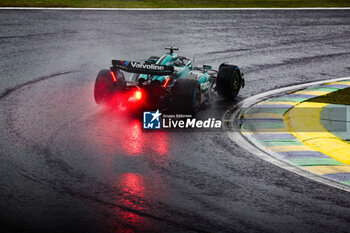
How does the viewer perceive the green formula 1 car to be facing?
facing away from the viewer and to the right of the viewer
